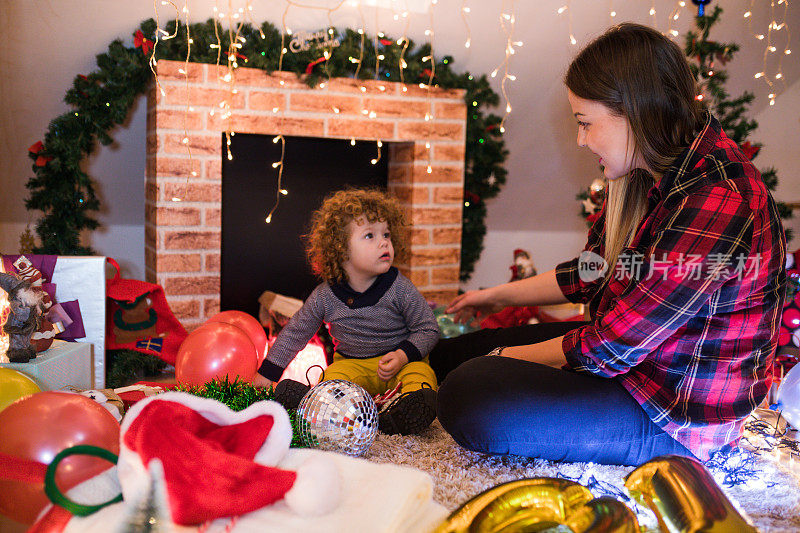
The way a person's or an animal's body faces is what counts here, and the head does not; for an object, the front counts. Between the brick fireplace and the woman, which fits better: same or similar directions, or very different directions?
very different directions

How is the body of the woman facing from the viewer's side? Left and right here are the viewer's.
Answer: facing to the left of the viewer

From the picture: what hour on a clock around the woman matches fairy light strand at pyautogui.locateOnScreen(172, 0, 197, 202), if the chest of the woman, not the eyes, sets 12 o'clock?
The fairy light strand is roughly at 1 o'clock from the woman.

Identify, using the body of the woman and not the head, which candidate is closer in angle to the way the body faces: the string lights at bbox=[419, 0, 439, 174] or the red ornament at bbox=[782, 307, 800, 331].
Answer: the string lights

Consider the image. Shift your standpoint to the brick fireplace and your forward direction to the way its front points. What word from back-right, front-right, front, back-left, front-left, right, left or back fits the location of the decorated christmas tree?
front-left

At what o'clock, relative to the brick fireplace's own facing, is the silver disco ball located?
The silver disco ball is roughly at 1 o'clock from the brick fireplace.

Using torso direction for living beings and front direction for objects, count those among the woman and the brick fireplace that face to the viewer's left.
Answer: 1

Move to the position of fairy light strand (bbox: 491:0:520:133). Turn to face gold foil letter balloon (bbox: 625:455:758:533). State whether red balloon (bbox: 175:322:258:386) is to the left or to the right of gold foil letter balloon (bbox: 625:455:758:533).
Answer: right

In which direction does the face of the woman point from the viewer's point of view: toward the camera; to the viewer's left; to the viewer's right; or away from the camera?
to the viewer's left

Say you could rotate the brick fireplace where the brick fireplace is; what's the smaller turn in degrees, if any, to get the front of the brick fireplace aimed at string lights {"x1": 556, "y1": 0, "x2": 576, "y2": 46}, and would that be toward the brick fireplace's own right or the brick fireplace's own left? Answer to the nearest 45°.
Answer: approximately 45° to the brick fireplace's own left
